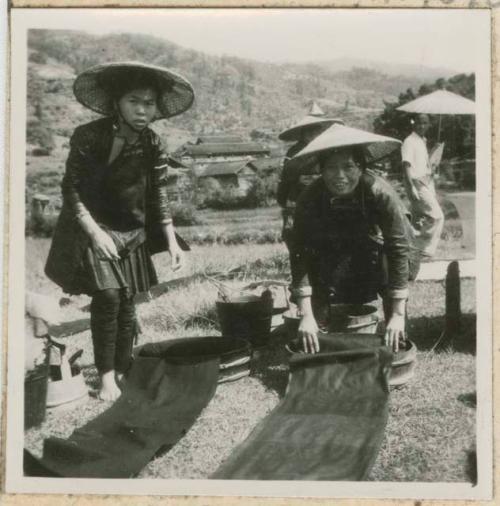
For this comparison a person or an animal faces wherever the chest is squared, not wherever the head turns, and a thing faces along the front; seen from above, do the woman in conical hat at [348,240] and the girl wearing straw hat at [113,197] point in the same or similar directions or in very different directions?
same or similar directions

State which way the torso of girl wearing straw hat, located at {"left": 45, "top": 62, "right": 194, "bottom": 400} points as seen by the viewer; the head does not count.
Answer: toward the camera

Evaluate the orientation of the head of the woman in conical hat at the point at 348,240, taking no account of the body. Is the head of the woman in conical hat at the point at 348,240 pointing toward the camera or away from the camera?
toward the camera

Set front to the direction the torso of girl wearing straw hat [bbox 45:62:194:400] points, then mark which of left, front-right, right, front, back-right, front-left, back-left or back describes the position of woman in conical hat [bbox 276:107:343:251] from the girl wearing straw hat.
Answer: left

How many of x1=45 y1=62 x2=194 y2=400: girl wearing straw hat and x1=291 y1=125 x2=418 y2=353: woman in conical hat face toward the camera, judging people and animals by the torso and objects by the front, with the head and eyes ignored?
2

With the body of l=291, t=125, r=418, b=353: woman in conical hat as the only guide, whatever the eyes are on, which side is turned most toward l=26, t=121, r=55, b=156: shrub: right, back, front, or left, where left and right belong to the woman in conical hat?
back
